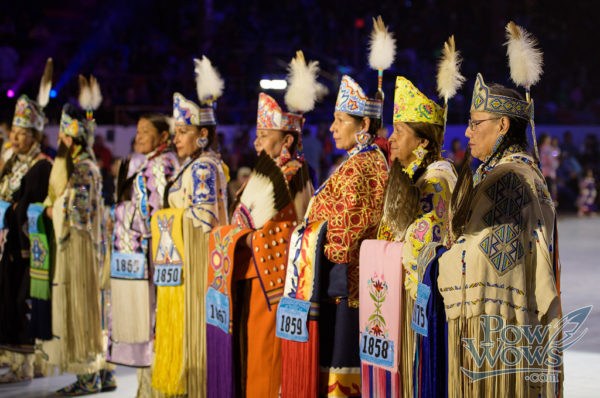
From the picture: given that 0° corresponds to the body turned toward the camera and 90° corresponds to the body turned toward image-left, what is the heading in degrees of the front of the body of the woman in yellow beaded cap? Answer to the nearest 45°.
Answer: approximately 90°

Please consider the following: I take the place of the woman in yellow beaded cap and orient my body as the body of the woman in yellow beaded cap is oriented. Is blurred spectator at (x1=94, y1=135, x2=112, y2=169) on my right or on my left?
on my right

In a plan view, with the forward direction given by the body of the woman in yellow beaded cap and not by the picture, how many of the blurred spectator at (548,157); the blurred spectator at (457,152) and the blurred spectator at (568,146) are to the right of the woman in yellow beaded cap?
3

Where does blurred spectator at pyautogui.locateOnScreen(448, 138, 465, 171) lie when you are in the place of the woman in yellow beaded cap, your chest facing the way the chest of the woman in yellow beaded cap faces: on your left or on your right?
on your right

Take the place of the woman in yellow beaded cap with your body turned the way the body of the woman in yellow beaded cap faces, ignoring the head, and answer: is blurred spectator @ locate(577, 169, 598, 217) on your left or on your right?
on your right

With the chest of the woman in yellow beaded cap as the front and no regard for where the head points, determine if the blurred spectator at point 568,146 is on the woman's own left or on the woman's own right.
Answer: on the woman's own right

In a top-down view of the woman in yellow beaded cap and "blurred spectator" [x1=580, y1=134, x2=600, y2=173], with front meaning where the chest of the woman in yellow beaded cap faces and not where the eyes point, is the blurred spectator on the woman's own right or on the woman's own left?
on the woman's own right

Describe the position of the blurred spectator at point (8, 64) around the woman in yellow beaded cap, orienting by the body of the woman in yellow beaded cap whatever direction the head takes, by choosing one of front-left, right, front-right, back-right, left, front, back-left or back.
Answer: front-right

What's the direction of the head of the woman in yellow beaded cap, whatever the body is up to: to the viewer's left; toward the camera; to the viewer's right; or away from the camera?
to the viewer's left
